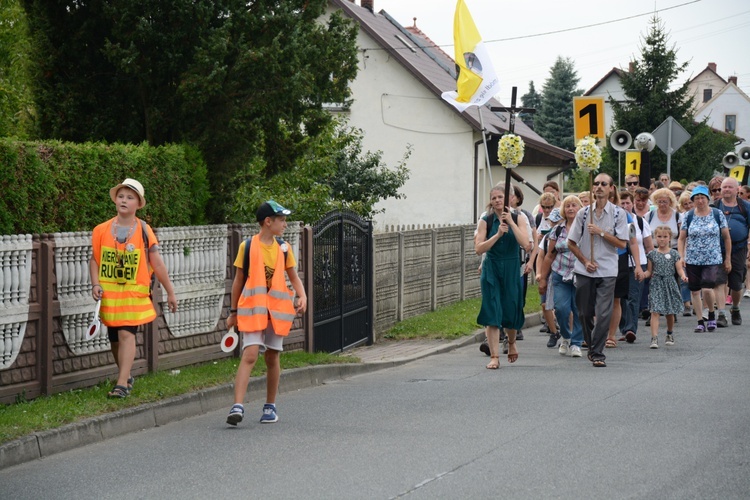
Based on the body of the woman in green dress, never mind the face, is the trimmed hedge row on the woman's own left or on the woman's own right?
on the woman's own right

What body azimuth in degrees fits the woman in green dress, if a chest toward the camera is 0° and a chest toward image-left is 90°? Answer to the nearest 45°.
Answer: approximately 0°

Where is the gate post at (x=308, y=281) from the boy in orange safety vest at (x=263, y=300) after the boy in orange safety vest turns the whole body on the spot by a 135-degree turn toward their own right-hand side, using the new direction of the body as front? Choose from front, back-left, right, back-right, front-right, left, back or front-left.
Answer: front-right

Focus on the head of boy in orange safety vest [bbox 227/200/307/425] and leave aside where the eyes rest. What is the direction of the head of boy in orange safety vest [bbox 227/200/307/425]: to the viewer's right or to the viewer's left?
to the viewer's right

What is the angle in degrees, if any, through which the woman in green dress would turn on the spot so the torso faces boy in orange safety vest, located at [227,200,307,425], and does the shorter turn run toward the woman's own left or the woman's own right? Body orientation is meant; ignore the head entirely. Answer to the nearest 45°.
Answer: approximately 45° to the woman's own right

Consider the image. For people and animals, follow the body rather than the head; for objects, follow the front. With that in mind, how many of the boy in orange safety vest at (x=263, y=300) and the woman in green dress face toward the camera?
2

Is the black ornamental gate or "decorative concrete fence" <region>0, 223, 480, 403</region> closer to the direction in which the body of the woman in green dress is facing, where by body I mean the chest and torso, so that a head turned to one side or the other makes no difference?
the decorative concrete fence
